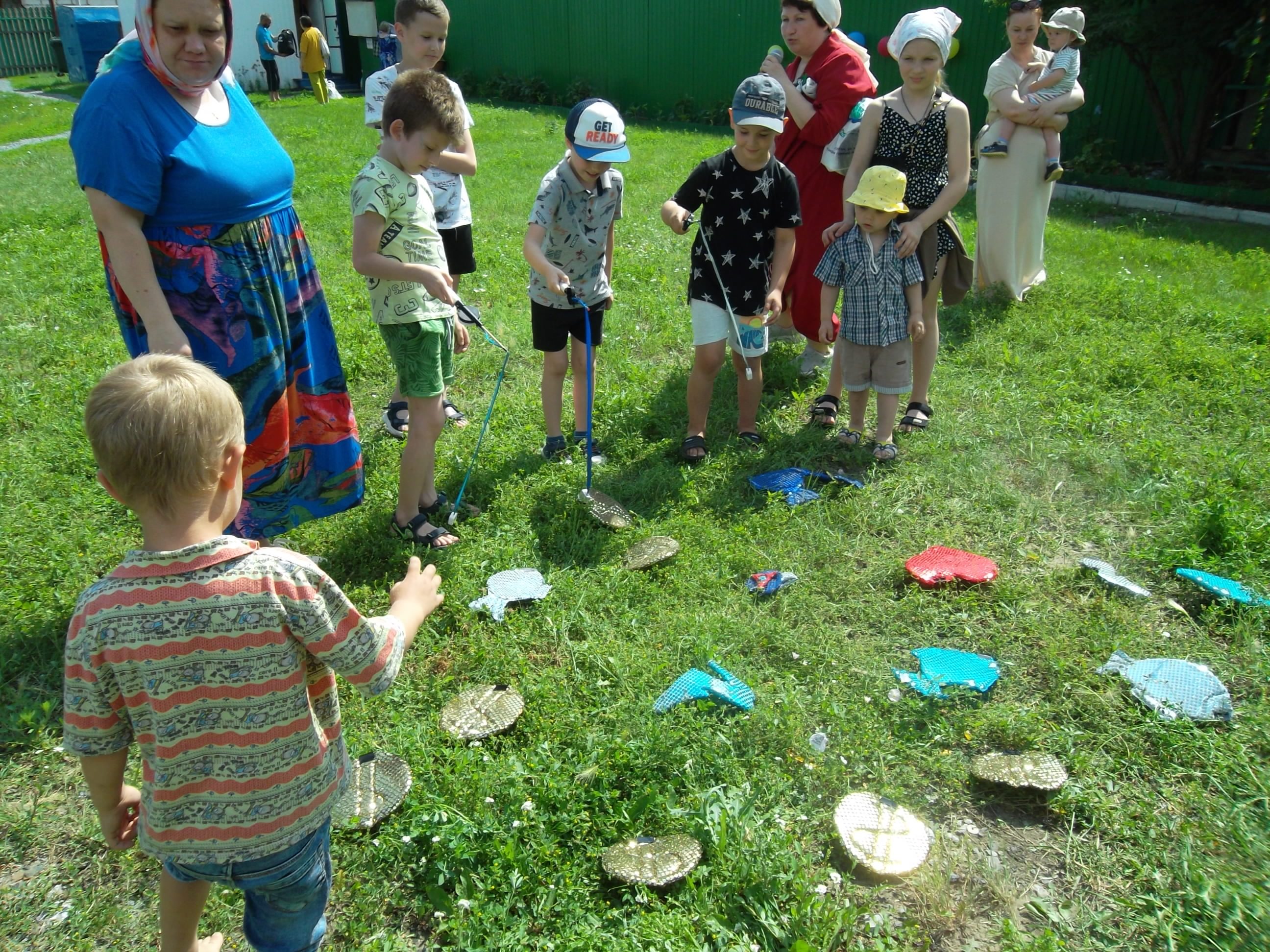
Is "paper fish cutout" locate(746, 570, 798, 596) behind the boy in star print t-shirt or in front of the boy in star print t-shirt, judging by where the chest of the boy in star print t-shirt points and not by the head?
in front

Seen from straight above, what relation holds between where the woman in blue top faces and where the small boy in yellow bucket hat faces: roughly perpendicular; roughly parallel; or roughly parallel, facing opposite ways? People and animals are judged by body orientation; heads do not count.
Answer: roughly perpendicular

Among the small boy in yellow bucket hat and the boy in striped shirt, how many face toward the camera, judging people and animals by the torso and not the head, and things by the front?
1

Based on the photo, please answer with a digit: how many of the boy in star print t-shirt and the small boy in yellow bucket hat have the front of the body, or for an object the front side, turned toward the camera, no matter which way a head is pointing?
2

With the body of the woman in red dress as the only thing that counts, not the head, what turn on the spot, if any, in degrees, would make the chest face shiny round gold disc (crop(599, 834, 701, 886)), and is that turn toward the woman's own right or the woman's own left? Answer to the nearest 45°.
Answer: approximately 45° to the woman's own left

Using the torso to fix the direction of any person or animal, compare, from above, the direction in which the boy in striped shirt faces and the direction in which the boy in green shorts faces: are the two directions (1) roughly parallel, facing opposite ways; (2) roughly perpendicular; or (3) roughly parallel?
roughly perpendicular

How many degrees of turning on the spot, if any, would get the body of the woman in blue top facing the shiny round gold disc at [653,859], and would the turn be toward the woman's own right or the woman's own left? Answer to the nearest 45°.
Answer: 0° — they already face it

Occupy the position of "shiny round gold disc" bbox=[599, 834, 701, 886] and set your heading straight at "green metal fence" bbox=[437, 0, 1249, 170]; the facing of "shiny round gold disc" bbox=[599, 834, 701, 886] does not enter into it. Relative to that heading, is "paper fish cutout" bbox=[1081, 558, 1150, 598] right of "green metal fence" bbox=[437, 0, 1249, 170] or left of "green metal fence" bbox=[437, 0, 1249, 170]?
right

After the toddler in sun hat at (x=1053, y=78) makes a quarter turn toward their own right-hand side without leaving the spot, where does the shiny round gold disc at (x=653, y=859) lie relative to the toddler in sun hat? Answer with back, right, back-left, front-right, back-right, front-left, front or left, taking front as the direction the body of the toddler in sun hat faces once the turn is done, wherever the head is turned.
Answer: back-left

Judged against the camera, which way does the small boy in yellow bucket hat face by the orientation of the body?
toward the camera

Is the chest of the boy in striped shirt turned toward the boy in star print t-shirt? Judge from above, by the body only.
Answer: yes

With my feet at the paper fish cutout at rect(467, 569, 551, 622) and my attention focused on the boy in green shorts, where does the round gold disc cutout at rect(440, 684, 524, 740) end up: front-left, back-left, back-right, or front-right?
back-left

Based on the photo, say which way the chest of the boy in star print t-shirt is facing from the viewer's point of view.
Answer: toward the camera

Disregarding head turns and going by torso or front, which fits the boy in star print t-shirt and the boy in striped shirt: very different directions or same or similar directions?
very different directions

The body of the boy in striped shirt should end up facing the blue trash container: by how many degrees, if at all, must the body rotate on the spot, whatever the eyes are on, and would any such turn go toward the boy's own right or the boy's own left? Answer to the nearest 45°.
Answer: approximately 45° to the boy's own left

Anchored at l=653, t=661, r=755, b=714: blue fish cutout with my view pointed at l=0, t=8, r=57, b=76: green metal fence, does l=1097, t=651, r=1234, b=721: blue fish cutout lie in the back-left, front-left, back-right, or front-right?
back-right

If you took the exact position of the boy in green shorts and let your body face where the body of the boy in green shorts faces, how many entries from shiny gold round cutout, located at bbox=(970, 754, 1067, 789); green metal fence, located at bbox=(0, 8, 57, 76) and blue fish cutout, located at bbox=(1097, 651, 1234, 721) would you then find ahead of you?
2
